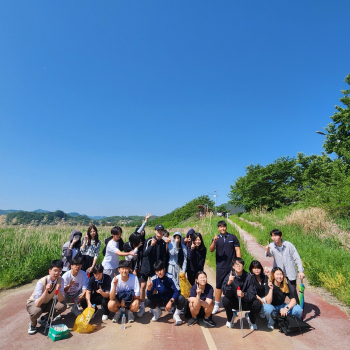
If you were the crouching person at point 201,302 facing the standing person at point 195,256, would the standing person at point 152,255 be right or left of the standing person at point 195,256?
left

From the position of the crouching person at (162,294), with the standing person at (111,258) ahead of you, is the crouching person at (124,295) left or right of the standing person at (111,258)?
left

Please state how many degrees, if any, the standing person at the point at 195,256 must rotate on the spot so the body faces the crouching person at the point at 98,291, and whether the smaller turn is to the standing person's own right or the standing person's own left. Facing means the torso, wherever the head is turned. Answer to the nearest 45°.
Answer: approximately 90° to the standing person's own right

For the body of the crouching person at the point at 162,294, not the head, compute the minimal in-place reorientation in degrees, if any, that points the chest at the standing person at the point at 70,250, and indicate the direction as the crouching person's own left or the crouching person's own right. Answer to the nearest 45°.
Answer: approximately 90° to the crouching person's own right

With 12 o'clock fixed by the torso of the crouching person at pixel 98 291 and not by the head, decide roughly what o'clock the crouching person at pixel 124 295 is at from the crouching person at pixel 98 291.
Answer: the crouching person at pixel 124 295 is roughly at 10 o'clock from the crouching person at pixel 98 291.

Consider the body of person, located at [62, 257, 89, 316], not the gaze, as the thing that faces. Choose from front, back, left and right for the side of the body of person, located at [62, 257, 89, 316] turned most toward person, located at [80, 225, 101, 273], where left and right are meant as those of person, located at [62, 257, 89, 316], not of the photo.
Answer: back

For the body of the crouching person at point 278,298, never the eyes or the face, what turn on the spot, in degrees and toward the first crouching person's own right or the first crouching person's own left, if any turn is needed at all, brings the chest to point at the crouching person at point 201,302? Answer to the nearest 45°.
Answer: approximately 45° to the first crouching person's own right

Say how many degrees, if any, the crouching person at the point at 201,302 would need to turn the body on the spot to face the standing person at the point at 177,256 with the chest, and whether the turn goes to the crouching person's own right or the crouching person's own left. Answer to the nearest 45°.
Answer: approximately 135° to the crouching person's own right

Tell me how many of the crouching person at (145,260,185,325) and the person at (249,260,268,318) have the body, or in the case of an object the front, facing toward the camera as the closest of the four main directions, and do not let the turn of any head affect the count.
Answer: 2

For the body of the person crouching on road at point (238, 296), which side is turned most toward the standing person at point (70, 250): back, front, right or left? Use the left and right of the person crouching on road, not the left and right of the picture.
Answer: right

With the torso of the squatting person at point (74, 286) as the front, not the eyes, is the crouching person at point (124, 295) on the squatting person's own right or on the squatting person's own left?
on the squatting person's own left

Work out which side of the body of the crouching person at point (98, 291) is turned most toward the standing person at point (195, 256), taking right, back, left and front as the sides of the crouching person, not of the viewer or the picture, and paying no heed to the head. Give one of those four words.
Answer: left
